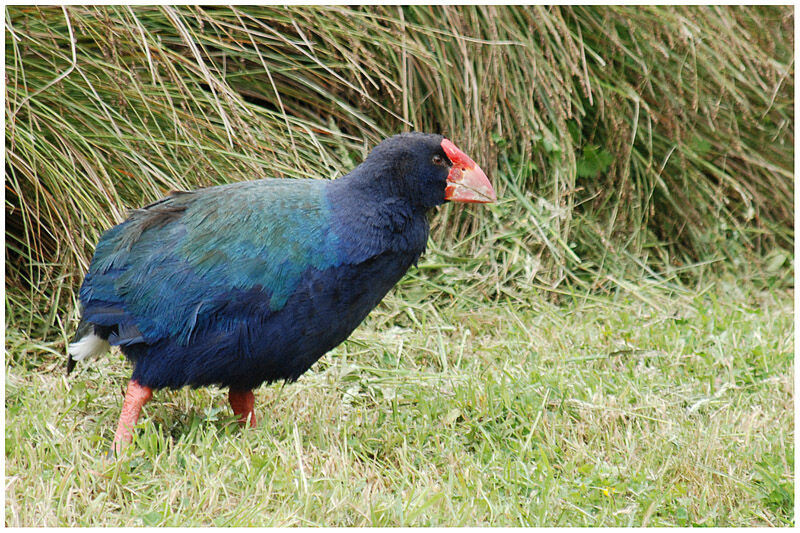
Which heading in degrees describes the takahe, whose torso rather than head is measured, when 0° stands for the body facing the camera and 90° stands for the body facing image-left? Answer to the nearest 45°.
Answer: approximately 270°
